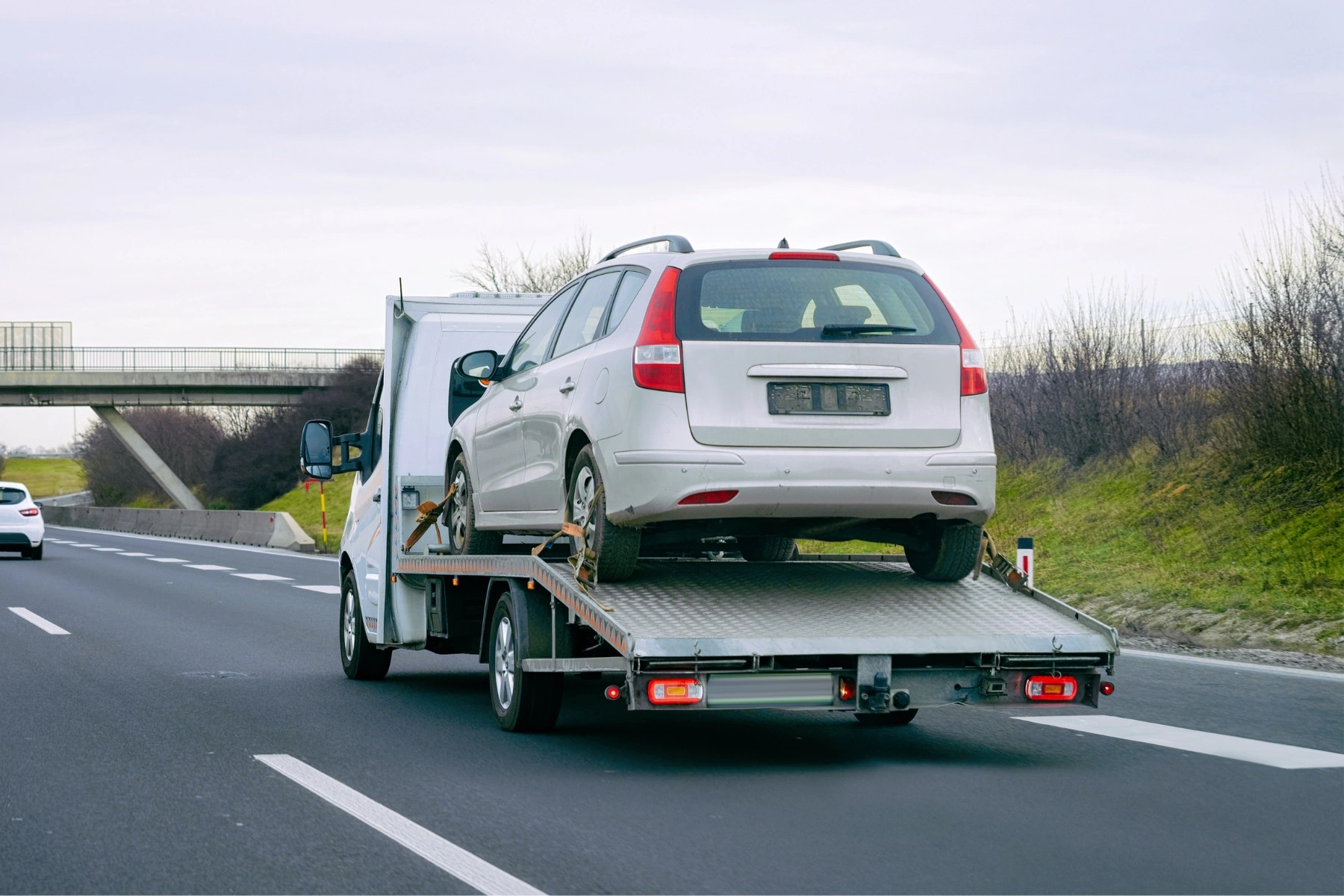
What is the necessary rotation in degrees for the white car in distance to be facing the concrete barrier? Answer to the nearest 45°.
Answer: approximately 45° to its right

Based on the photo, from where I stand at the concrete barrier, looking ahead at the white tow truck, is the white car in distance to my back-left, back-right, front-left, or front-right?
front-right

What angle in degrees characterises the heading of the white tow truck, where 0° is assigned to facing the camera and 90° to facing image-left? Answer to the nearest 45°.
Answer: approximately 135°

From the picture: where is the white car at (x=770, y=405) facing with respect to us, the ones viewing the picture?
facing away from the viewer and to the left of the viewer

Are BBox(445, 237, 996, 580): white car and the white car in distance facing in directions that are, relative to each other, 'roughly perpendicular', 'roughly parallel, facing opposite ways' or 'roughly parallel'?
roughly parallel

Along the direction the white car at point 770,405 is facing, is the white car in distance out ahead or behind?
ahead

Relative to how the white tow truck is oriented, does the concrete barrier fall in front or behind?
in front

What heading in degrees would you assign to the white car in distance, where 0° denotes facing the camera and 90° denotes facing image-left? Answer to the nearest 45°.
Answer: approximately 180°
